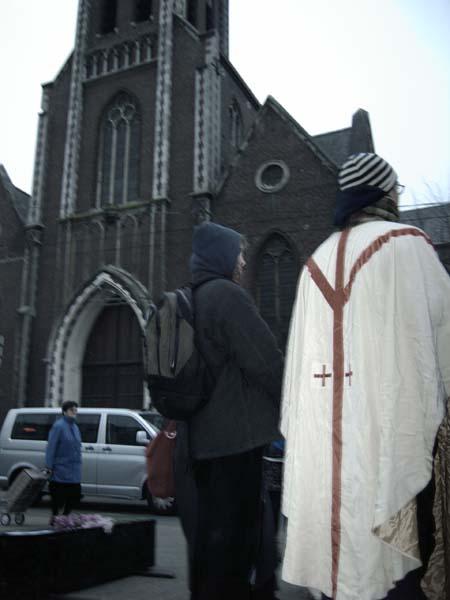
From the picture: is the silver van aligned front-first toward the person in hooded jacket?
no

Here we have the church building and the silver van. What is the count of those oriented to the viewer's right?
1

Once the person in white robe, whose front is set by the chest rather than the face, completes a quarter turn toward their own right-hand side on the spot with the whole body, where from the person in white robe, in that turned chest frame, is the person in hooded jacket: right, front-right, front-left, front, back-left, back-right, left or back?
back

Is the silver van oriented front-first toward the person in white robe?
no

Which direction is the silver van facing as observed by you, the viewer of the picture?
facing to the right of the viewer

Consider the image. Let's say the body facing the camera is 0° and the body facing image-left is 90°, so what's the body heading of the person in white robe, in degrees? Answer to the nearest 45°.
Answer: approximately 225°

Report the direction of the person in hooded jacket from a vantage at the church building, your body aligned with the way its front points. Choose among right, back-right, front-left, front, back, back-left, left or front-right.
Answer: front-left

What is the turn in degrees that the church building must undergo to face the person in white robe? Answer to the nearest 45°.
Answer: approximately 45° to its left

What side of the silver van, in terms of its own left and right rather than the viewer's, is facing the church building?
left

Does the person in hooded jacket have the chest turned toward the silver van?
no

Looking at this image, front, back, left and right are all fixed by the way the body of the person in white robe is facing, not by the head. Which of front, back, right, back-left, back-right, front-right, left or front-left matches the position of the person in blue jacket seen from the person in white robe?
left

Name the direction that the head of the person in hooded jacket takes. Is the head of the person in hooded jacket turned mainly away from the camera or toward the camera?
away from the camera

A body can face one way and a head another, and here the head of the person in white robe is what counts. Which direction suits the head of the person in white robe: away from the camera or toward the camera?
away from the camera

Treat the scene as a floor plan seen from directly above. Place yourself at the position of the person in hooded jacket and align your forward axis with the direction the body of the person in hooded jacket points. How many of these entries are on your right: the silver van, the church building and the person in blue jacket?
0
